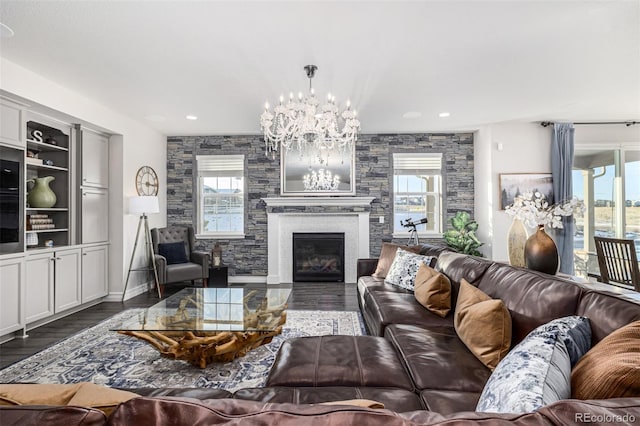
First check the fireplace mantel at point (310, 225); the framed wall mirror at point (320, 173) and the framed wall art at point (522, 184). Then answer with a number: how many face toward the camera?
3

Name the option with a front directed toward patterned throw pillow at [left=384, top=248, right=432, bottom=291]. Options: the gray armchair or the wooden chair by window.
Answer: the gray armchair

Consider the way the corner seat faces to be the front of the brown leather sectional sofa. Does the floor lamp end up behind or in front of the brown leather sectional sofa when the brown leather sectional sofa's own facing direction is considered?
in front

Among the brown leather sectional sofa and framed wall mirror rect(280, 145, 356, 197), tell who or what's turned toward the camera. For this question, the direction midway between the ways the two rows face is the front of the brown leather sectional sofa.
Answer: the framed wall mirror

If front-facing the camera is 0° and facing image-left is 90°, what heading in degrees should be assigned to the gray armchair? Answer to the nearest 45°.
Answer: approximately 315°

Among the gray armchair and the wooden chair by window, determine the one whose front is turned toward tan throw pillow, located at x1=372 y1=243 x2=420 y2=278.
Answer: the gray armchair

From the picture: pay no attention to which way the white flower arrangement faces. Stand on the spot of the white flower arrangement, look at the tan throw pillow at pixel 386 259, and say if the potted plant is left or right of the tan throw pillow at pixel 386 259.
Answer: right

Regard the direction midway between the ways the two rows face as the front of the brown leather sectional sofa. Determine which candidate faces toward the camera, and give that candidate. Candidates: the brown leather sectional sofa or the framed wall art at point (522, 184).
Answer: the framed wall art

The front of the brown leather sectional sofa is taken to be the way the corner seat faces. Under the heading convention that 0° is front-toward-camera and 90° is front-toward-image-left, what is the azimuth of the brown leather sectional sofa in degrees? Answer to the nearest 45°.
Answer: approximately 135°

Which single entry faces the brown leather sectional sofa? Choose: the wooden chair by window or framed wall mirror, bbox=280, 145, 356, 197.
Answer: the framed wall mirror

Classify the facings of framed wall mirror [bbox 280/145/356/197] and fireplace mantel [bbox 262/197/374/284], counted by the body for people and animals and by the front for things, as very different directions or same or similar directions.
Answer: same or similar directions

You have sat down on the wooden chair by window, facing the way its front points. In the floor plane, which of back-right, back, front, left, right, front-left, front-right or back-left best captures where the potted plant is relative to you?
left

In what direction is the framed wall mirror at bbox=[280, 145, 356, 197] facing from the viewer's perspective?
toward the camera

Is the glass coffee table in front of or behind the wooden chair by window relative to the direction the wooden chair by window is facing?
behind

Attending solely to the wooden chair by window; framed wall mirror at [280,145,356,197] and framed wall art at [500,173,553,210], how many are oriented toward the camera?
2

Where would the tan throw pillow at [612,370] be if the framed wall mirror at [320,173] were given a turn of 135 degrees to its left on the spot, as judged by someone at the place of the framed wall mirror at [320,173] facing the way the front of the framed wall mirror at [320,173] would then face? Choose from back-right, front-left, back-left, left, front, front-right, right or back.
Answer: back-right
